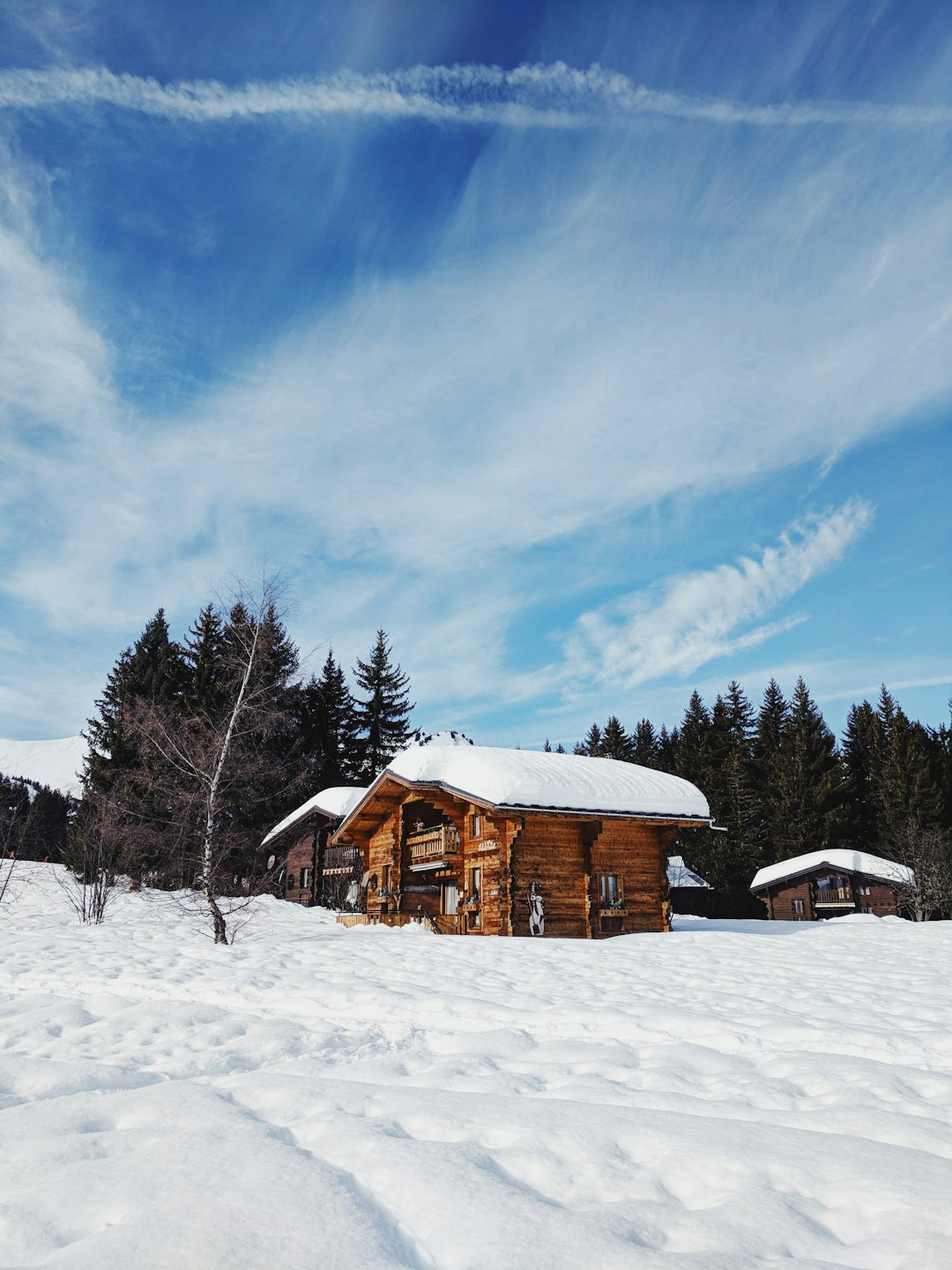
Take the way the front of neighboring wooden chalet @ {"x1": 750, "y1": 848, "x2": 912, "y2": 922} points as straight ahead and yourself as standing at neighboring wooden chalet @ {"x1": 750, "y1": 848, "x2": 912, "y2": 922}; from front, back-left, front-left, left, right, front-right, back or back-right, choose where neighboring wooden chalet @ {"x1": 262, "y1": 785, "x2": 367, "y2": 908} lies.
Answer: front-right

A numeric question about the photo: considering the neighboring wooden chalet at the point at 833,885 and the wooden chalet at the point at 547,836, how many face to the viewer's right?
0

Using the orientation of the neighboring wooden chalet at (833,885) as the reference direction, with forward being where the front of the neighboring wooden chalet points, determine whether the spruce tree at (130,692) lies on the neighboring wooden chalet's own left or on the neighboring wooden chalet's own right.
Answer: on the neighboring wooden chalet's own right

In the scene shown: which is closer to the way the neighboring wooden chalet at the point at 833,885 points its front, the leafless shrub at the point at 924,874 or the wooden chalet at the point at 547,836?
the wooden chalet

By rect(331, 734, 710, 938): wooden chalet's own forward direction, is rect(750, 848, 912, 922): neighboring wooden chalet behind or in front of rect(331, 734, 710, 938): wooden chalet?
behind

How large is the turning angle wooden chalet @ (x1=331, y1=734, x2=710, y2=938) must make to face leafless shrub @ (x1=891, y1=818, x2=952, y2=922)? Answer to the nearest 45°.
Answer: approximately 180°

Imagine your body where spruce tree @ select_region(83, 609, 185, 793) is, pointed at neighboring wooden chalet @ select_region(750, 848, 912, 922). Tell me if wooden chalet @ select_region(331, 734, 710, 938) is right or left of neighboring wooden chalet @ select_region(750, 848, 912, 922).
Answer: right

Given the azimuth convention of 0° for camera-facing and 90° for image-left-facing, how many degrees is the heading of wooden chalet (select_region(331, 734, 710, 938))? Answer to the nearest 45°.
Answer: approximately 45°

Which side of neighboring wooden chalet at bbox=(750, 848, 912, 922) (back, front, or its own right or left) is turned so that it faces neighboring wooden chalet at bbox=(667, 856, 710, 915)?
right

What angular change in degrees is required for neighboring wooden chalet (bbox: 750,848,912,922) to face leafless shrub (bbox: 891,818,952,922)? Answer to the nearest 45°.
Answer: approximately 45° to its left

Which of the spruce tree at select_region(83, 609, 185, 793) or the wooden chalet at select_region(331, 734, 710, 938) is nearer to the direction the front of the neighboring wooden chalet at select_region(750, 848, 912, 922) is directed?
the wooden chalet

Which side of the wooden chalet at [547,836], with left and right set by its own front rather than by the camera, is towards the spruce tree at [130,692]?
right
